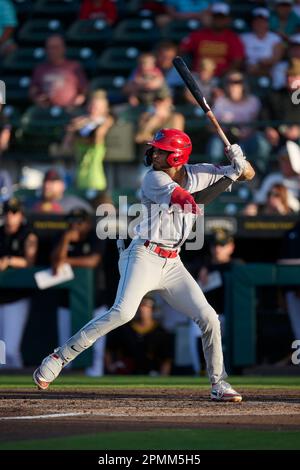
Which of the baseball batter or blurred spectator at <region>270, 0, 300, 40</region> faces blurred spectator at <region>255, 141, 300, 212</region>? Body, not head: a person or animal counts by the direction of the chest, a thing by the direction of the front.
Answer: blurred spectator at <region>270, 0, 300, 40</region>

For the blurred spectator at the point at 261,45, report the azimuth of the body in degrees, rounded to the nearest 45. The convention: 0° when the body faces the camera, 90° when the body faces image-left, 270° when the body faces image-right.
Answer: approximately 0°

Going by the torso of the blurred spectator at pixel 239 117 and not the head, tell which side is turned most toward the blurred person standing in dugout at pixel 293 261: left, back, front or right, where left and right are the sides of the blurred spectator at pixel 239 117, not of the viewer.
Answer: front
